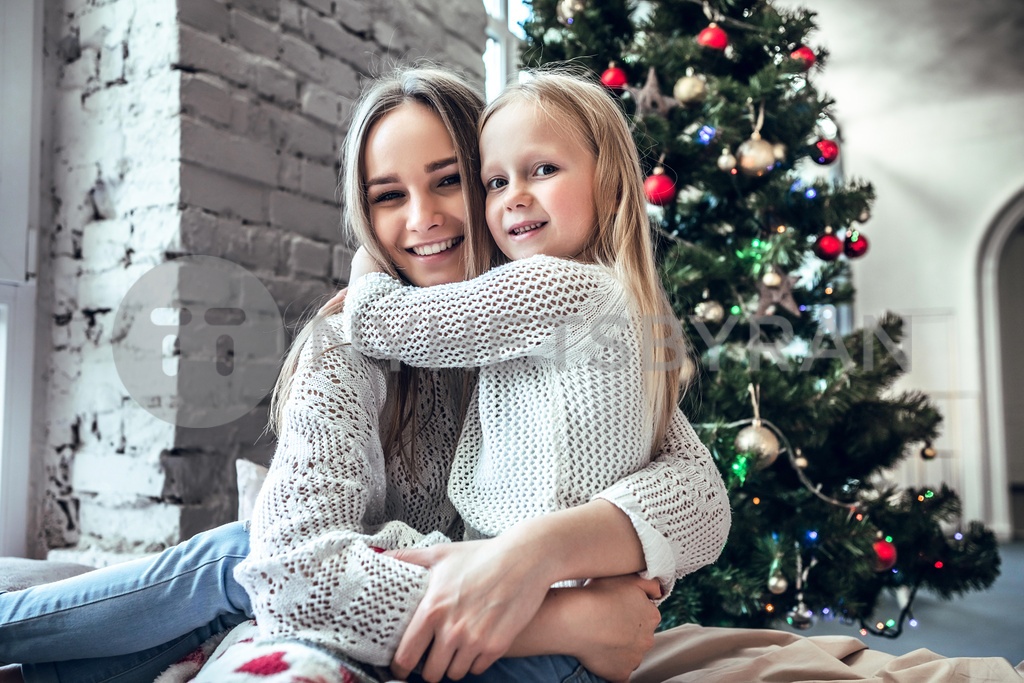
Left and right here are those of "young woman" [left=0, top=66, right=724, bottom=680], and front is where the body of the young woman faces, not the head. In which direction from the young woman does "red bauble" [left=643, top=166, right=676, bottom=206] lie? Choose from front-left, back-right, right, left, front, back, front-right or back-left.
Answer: left

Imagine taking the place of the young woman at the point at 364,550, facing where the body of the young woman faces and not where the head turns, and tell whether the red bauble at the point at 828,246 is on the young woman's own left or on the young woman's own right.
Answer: on the young woman's own left

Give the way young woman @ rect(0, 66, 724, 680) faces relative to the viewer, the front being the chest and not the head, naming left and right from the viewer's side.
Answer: facing the viewer and to the right of the viewer

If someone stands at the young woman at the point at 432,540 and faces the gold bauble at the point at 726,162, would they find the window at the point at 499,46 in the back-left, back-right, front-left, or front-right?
front-left

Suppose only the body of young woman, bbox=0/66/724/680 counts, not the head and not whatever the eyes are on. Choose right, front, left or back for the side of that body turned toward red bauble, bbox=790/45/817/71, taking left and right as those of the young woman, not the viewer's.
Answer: left

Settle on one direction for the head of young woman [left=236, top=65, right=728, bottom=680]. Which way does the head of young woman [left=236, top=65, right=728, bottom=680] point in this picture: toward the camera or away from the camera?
toward the camera

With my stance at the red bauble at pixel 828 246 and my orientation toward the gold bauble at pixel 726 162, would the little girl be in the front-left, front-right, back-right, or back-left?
front-left

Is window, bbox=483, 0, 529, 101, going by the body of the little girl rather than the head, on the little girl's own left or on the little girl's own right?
on the little girl's own right

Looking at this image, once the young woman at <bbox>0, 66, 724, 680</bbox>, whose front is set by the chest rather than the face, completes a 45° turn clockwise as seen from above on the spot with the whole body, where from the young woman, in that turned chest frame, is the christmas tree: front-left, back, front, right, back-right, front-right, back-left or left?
back-left
